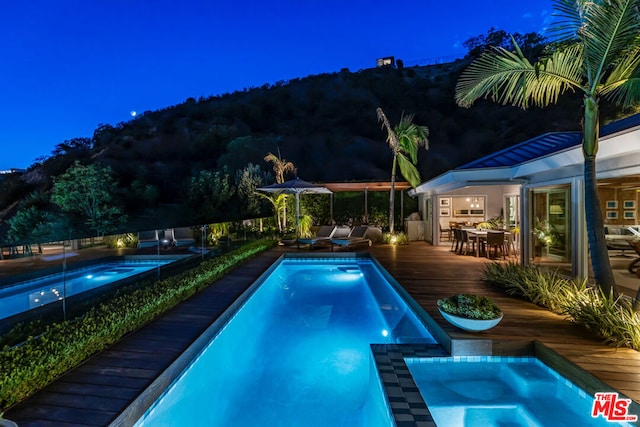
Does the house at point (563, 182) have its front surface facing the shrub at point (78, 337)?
yes

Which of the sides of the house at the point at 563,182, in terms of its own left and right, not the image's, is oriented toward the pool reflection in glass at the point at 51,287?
front

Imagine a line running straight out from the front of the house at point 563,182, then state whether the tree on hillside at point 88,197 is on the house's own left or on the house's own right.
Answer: on the house's own right

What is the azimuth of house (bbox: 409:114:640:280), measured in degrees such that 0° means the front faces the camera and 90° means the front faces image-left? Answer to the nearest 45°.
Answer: approximately 45°

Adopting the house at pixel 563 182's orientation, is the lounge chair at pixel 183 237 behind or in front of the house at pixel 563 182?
in front
